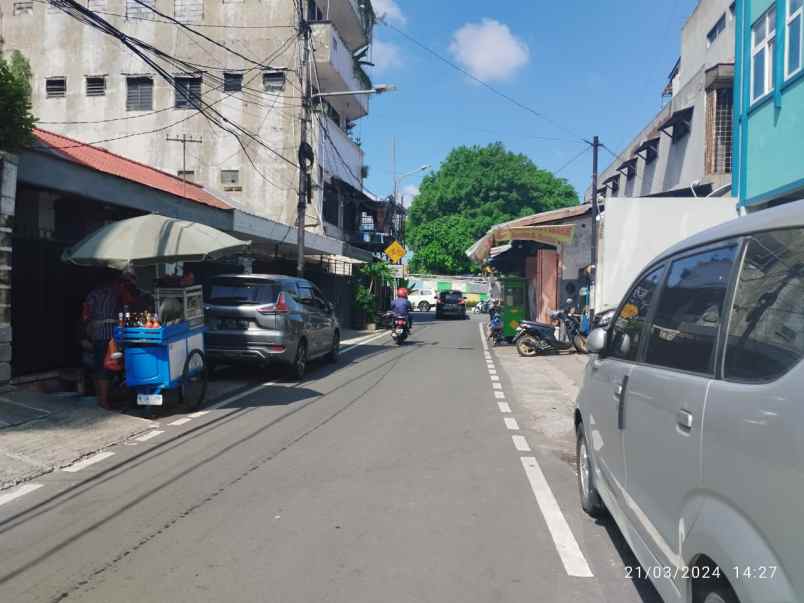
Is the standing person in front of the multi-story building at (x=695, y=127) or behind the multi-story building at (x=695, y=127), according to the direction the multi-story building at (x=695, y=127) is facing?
in front

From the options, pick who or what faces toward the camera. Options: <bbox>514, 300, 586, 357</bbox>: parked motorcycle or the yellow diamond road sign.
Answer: the yellow diamond road sign

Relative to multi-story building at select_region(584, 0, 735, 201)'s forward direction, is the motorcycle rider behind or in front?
in front

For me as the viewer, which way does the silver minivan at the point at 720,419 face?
facing away from the viewer and to the left of the viewer

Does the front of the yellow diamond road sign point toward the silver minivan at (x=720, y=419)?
yes

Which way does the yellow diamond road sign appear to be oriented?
toward the camera

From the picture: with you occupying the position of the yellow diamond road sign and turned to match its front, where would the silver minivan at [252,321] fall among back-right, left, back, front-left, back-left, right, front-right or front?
front

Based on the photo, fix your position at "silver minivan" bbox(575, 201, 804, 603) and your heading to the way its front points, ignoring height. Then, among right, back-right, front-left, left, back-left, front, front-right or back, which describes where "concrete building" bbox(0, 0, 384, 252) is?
front

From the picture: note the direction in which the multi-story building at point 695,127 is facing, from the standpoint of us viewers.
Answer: facing the viewer and to the left of the viewer
